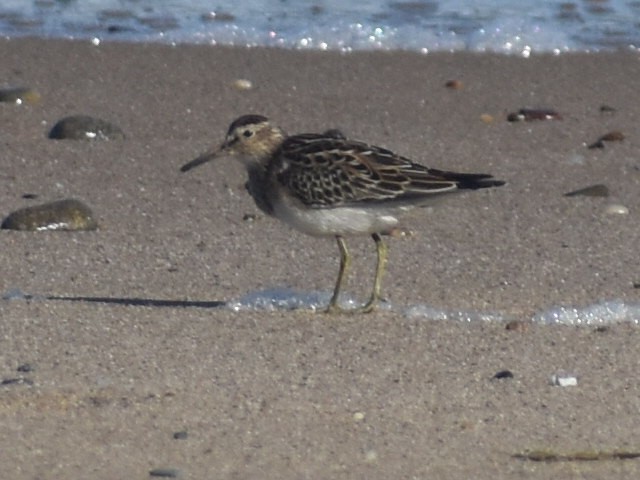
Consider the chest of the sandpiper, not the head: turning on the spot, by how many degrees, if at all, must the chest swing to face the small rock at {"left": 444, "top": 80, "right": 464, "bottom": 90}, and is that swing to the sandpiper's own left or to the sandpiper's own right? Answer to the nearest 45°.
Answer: approximately 90° to the sandpiper's own right

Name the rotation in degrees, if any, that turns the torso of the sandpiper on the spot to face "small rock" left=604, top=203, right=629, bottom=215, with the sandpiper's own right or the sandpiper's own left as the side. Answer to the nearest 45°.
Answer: approximately 135° to the sandpiper's own right

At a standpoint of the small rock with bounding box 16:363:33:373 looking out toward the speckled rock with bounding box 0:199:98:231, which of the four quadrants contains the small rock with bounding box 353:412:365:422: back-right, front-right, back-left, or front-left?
back-right

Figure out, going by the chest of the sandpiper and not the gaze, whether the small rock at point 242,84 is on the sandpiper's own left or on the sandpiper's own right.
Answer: on the sandpiper's own right

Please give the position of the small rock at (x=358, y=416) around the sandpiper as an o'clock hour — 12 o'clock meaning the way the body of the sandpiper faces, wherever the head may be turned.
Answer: The small rock is roughly at 9 o'clock from the sandpiper.

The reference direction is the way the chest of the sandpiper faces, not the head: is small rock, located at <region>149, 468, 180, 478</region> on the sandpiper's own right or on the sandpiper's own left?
on the sandpiper's own left

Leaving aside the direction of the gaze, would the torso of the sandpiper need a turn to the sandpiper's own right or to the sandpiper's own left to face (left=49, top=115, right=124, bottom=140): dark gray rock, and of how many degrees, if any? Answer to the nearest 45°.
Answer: approximately 45° to the sandpiper's own right

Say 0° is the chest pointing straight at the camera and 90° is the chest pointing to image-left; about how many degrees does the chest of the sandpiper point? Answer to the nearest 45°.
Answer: approximately 90°

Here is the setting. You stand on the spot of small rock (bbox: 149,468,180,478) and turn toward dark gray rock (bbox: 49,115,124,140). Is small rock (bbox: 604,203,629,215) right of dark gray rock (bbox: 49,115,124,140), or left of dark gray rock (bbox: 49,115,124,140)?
right

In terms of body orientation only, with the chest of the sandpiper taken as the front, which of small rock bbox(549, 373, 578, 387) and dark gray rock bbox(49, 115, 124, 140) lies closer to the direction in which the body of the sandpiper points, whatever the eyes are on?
the dark gray rock

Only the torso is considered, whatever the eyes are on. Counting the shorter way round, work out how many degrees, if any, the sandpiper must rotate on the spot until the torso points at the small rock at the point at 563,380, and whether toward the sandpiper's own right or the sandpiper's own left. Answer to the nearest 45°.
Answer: approximately 135° to the sandpiper's own left

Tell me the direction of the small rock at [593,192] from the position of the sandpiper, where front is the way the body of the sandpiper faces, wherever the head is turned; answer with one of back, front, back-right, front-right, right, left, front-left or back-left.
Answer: back-right

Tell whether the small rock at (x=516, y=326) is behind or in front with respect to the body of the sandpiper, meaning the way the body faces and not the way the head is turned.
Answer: behind

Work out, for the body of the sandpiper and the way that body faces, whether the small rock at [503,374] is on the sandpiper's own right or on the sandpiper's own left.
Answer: on the sandpiper's own left
